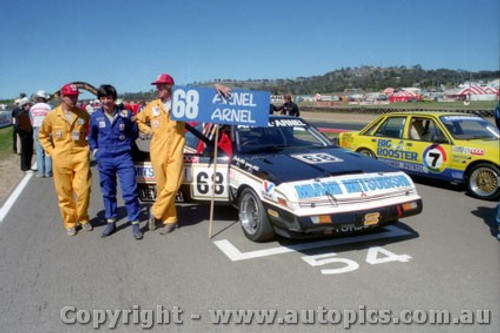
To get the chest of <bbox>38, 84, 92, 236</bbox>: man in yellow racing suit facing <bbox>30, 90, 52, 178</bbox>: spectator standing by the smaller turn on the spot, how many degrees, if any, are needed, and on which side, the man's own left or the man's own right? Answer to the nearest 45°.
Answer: approximately 180°

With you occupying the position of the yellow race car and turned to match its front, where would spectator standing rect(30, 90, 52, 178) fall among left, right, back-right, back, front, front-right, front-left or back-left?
back-right

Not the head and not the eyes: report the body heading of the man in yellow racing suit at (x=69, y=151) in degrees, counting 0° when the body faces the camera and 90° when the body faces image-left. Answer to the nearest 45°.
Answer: approximately 0°

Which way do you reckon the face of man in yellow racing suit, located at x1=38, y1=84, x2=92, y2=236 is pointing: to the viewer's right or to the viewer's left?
to the viewer's right

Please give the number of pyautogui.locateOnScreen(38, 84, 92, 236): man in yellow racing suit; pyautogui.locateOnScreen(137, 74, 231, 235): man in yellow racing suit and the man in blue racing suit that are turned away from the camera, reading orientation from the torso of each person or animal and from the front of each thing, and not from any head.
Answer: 0
